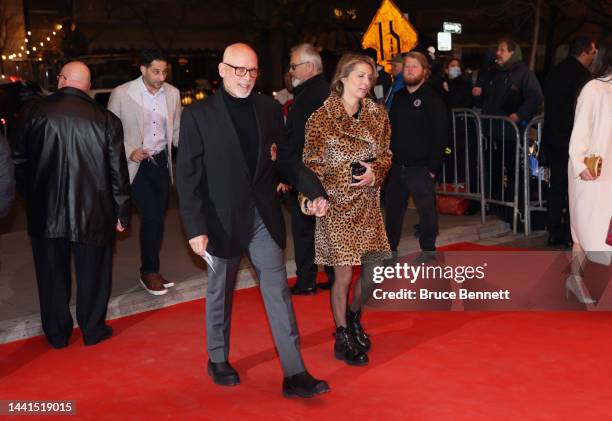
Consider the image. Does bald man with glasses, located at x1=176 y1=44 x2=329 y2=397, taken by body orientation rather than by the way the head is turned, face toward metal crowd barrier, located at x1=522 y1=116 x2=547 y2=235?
no

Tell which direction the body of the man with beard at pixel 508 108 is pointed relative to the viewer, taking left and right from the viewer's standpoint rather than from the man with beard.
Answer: facing the viewer and to the left of the viewer

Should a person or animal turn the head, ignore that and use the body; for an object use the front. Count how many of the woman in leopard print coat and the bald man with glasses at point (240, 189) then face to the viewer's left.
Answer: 0

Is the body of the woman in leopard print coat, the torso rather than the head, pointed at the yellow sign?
no

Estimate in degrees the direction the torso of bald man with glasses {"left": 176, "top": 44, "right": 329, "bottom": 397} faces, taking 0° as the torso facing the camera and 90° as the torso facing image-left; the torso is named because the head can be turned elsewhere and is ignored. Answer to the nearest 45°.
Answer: approximately 315°

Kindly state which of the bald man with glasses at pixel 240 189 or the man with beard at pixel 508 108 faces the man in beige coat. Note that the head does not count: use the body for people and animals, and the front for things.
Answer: the man with beard

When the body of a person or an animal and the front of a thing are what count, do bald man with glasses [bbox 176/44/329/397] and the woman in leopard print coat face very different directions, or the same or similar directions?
same or similar directions

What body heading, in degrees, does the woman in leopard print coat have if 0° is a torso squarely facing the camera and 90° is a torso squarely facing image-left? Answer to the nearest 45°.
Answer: approximately 315°

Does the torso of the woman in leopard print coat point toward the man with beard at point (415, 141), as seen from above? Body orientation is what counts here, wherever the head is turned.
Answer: no

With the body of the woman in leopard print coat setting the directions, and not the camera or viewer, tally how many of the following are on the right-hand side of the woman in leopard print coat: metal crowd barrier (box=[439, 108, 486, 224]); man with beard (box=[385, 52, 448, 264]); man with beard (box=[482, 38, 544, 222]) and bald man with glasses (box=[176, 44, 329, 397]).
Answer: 1

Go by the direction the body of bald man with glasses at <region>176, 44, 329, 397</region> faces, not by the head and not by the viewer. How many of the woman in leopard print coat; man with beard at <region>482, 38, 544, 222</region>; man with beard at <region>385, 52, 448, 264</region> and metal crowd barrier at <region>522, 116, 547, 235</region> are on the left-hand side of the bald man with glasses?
4

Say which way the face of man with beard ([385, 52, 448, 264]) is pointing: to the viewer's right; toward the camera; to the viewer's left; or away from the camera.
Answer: toward the camera

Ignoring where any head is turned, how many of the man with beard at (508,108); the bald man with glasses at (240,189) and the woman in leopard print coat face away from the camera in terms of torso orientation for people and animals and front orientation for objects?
0

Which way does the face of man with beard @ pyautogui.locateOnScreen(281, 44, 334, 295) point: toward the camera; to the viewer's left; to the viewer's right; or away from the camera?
to the viewer's left
